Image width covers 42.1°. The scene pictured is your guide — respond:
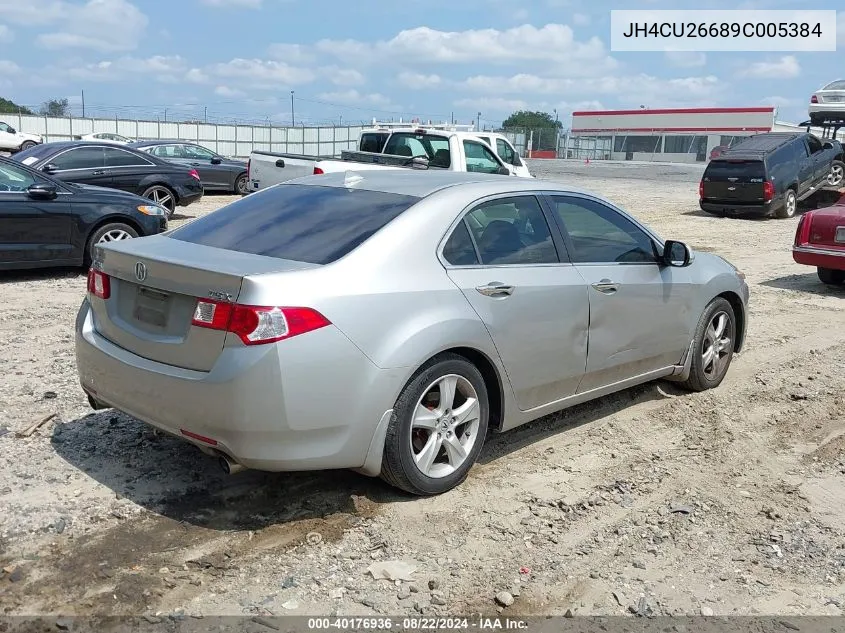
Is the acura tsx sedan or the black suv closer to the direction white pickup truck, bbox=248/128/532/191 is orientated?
the black suv

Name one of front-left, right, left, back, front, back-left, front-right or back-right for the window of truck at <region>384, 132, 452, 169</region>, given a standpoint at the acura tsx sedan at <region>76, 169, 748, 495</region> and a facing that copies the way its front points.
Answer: front-left

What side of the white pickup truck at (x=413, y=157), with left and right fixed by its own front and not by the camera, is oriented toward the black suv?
front

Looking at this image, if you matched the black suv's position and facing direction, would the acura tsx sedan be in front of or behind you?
behind

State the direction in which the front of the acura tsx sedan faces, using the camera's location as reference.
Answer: facing away from the viewer and to the right of the viewer

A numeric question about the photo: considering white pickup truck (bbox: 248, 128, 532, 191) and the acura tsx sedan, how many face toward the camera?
0
